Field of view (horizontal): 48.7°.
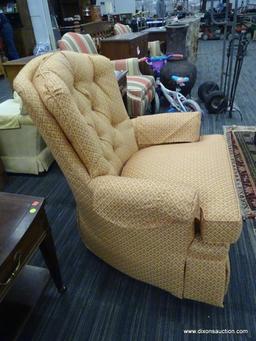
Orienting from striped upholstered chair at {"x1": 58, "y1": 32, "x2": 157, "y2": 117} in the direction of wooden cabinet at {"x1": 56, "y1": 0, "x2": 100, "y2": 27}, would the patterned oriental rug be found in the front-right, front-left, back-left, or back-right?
back-right

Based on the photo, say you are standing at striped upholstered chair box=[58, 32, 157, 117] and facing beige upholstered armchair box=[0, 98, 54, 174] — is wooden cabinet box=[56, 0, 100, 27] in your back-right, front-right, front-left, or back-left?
back-right

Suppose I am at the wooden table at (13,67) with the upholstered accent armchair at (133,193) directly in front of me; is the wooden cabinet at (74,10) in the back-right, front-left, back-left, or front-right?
back-left

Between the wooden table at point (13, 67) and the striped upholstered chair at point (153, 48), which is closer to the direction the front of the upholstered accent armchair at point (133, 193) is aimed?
the striped upholstered chair

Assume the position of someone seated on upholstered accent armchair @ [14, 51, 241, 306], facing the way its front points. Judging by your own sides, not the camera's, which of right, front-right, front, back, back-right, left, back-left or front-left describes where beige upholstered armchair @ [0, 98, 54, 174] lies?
back-left

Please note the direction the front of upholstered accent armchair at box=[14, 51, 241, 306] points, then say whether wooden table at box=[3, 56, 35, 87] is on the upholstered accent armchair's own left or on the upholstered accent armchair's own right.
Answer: on the upholstered accent armchair's own left

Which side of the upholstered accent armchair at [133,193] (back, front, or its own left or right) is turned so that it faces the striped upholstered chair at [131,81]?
left

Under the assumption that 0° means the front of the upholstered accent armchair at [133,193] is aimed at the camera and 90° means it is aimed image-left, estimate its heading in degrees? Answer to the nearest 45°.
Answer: approximately 270°

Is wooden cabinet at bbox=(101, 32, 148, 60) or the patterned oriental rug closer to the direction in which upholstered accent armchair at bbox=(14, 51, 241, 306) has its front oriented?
the patterned oriental rug
